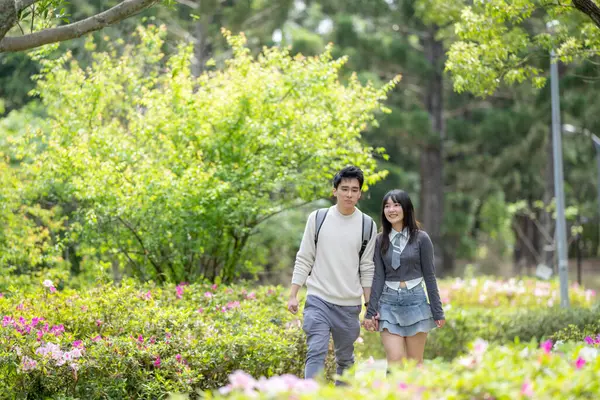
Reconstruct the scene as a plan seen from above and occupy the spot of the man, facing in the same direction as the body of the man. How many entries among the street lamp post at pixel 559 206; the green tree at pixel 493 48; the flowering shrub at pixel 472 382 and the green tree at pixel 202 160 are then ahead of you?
1

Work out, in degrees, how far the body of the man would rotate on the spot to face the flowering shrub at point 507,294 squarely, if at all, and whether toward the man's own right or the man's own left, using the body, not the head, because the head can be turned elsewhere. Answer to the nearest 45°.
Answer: approximately 180°

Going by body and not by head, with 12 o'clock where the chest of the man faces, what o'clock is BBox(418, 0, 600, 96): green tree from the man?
The green tree is roughly at 7 o'clock from the man.

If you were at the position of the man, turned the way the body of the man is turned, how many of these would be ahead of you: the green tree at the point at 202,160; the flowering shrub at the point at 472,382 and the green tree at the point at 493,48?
1

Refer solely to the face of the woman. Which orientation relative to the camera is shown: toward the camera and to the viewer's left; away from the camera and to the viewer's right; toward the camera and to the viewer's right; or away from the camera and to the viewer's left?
toward the camera and to the viewer's left

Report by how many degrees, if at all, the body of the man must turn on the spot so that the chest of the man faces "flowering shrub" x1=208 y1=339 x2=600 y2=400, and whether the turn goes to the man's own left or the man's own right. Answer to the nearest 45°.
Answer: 0° — they already face it

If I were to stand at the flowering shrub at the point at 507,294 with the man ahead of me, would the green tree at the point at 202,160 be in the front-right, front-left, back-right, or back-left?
front-right

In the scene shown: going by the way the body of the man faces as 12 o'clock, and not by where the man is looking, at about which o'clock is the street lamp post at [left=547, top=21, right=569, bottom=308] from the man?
The street lamp post is roughly at 7 o'clock from the man.

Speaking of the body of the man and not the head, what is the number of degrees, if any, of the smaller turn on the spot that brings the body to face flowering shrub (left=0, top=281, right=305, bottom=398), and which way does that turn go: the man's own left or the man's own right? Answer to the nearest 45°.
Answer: approximately 90° to the man's own right

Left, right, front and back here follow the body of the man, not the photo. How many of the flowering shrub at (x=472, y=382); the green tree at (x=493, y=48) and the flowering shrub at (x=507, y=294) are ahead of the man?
1

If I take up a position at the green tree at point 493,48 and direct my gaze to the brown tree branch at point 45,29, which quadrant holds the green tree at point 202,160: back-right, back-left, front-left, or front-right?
front-right

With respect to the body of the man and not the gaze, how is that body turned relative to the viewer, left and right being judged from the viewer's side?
facing the viewer
